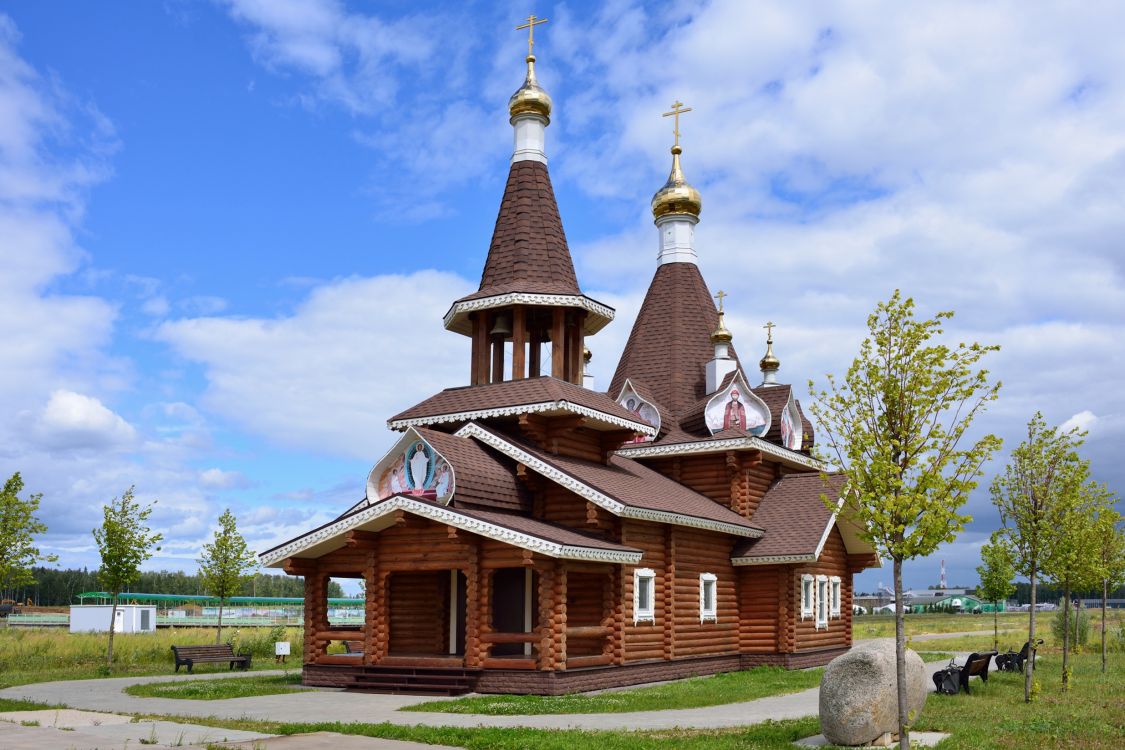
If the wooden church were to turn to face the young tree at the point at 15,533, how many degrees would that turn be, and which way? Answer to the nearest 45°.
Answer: approximately 45° to its right

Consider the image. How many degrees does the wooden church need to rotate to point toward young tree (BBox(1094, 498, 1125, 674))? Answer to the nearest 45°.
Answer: approximately 135° to its left

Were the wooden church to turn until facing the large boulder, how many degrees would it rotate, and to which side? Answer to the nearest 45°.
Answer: approximately 45° to its left

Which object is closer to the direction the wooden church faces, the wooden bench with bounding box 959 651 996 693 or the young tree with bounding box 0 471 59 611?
the young tree

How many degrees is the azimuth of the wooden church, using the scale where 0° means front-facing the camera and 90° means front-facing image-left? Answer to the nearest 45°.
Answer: approximately 45°

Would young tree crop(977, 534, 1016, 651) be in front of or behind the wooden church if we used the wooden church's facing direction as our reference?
behind
